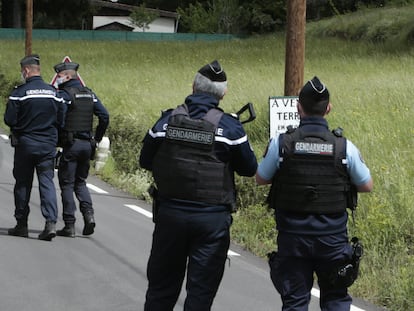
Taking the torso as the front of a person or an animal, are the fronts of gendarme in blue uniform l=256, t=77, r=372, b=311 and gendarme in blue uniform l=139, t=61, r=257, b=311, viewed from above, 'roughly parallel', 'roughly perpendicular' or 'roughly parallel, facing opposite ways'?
roughly parallel

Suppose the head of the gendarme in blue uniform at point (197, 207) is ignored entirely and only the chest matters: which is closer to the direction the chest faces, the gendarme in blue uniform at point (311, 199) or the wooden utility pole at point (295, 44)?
the wooden utility pole

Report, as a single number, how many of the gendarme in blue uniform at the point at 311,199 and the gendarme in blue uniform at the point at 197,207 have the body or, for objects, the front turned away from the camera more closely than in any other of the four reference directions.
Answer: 2

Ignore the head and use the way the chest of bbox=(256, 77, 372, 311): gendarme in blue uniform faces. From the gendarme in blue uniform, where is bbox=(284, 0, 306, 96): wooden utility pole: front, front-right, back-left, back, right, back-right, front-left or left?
front

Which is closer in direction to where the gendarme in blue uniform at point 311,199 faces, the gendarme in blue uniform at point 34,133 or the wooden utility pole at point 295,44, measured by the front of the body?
the wooden utility pole

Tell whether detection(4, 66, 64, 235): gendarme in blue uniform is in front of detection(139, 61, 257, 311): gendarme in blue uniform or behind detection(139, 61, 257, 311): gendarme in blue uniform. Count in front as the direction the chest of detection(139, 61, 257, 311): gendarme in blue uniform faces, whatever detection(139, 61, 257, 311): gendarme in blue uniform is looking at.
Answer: in front

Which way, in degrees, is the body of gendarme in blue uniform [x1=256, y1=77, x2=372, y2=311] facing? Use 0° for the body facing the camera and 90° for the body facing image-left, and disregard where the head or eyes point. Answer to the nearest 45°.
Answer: approximately 180°

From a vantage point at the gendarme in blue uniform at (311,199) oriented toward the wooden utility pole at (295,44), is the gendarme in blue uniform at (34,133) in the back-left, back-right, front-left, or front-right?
front-left

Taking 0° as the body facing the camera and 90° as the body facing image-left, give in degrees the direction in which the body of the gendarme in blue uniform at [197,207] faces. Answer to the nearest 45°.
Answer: approximately 180°

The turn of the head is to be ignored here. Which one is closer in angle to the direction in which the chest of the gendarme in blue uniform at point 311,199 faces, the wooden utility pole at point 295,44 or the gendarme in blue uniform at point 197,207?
the wooden utility pole

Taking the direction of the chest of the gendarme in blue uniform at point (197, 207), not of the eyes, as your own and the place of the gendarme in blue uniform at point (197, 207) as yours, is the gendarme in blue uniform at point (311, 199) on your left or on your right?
on your right

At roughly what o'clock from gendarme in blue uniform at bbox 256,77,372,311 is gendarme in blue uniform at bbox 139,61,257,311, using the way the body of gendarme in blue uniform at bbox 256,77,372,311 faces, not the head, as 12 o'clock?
gendarme in blue uniform at bbox 139,61,257,311 is roughly at 9 o'clock from gendarme in blue uniform at bbox 256,77,372,311.

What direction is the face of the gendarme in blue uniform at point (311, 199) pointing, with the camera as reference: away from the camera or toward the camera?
away from the camera
